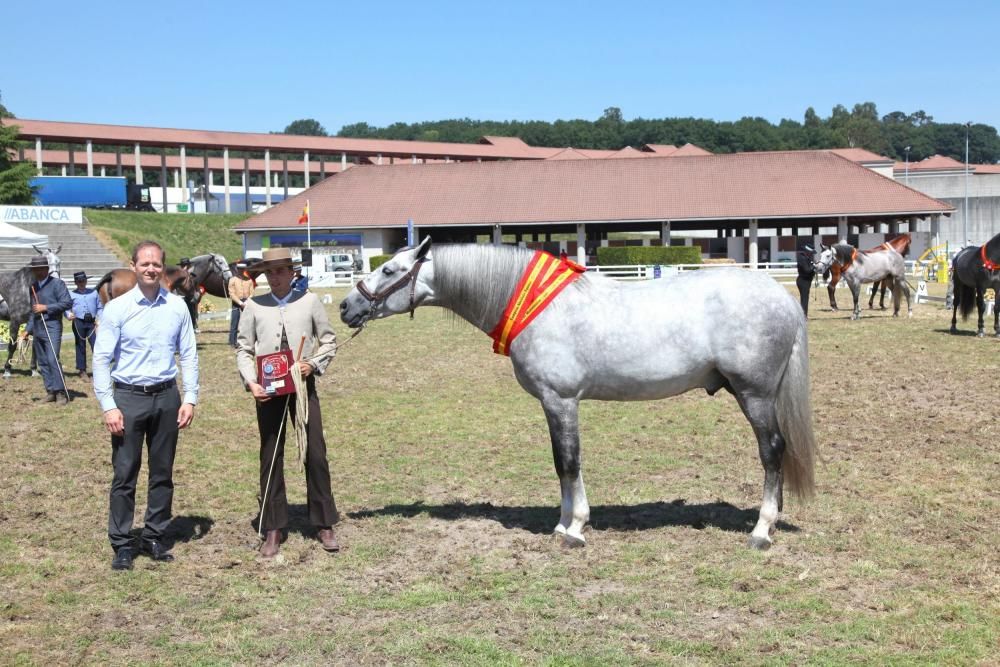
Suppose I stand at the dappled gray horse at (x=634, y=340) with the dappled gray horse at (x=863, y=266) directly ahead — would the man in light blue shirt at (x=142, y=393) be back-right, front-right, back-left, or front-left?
back-left

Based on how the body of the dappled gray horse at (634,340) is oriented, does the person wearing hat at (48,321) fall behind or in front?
in front

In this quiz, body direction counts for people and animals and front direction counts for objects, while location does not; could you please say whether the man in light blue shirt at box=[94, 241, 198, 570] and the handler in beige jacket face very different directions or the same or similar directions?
same or similar directions

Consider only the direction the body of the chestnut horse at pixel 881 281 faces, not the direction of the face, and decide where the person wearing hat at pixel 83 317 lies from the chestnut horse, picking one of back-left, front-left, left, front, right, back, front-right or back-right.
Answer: back-right

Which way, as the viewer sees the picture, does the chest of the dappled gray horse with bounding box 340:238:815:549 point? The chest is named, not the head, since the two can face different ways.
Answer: to the viewer's left

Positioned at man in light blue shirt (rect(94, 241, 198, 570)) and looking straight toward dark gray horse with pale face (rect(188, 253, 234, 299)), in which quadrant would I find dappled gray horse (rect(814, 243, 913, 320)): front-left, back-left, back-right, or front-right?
front-right

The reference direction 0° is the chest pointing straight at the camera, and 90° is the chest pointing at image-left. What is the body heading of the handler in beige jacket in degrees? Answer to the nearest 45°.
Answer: approximately 0°

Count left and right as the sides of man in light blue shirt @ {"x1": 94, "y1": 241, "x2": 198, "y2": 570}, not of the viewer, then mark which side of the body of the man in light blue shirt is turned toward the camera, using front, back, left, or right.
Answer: front

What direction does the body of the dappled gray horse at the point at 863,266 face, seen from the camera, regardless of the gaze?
to the viewer's left

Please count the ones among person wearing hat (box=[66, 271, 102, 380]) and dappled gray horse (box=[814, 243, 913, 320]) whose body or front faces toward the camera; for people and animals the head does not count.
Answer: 1

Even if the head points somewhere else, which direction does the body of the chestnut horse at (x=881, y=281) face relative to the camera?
to the viewer's right

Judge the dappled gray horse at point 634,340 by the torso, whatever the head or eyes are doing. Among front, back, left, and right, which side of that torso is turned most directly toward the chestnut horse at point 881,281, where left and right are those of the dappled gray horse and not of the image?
right

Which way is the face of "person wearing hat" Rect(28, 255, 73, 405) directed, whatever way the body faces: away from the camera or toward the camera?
toward the camera

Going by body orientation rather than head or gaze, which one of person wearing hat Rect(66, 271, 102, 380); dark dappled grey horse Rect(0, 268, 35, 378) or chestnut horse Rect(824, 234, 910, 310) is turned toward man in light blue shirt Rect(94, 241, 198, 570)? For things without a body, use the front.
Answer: the person wearing hat
